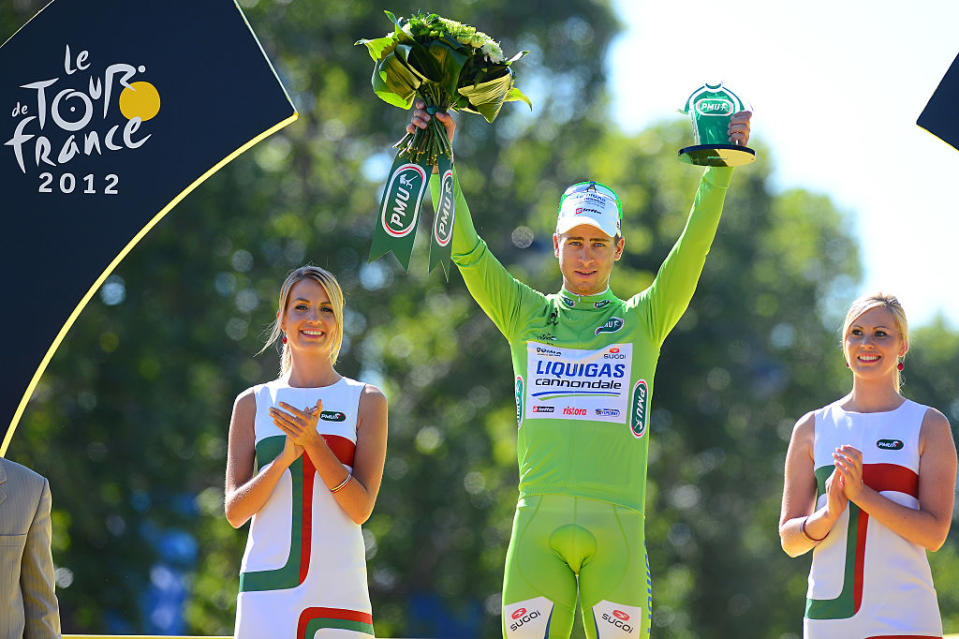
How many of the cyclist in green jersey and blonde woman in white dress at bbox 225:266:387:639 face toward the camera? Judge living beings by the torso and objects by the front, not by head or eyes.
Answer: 2

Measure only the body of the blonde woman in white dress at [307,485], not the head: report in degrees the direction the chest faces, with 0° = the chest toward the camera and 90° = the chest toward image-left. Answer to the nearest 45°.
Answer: approximately 0°

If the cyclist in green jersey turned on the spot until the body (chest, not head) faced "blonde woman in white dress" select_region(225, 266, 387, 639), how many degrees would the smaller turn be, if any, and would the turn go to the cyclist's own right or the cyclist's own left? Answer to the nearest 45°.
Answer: approximately 90° to the cyclist's own right

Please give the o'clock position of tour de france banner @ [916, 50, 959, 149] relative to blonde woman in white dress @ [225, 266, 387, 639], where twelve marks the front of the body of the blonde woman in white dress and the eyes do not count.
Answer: The tour de france banner is roughly at 9 o'clock from the blonde woman in white dress.

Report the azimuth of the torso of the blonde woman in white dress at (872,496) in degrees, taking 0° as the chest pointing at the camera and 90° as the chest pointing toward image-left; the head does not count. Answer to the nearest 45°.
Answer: approximately 0°

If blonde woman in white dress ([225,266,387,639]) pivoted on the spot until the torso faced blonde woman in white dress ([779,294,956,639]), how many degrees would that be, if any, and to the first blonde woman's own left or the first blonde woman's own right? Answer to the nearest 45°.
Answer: approximately 90° to the first blonde woman's own left

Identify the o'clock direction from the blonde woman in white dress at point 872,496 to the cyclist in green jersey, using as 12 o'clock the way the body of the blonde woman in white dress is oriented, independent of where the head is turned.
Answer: The cyclist in green jersey is roughly at 3 o'clock from the blonde woman in white dress.
